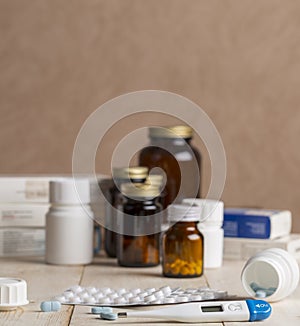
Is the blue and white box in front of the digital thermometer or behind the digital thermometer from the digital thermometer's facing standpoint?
behind

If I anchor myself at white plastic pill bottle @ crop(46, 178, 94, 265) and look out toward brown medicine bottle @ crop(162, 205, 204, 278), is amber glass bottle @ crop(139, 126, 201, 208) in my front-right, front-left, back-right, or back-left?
front-left

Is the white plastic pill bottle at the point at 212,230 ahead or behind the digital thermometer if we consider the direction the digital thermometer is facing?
behind
